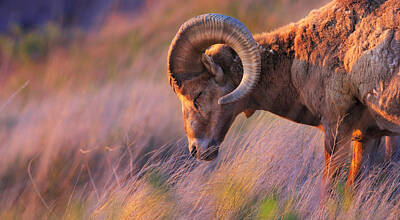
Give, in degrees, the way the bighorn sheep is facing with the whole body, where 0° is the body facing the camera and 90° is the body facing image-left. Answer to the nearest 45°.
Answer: approximately 90°
